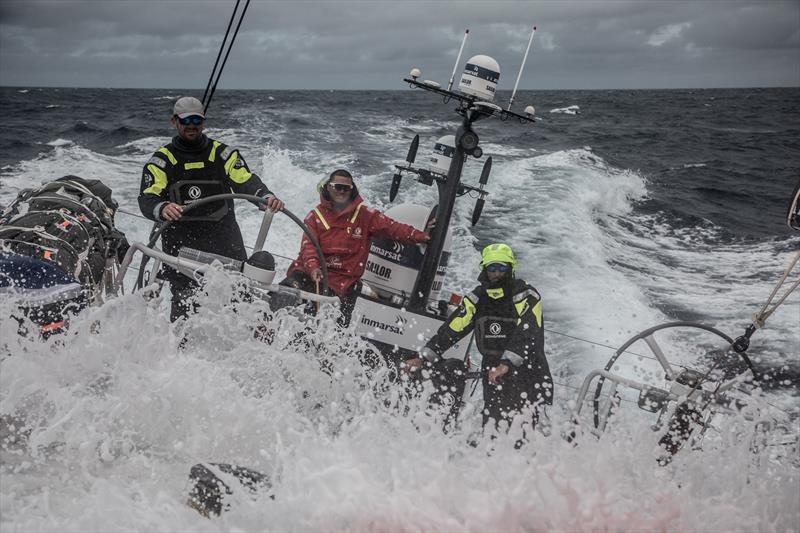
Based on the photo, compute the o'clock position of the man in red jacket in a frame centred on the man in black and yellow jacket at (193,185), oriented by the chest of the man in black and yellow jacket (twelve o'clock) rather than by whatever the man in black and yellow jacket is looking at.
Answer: The man in red jacket is roughly at 9 o'clock from the man in black and yellow jacket.

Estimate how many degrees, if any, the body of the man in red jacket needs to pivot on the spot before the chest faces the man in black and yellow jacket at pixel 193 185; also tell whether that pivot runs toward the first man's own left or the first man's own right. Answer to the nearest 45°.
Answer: approximately 90° to the first man's own right

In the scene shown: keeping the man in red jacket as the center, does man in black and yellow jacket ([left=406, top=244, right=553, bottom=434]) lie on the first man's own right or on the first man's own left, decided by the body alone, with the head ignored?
on the first man's own left

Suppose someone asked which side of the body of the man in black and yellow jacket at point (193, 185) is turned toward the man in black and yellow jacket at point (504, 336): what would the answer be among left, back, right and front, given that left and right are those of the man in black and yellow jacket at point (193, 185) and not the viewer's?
left

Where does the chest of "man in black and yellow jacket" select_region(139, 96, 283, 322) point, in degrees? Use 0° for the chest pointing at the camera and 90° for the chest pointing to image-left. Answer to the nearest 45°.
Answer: approximately 0°

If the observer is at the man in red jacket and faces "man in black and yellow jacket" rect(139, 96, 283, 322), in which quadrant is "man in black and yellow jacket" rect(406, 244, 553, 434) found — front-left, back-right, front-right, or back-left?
back-left
